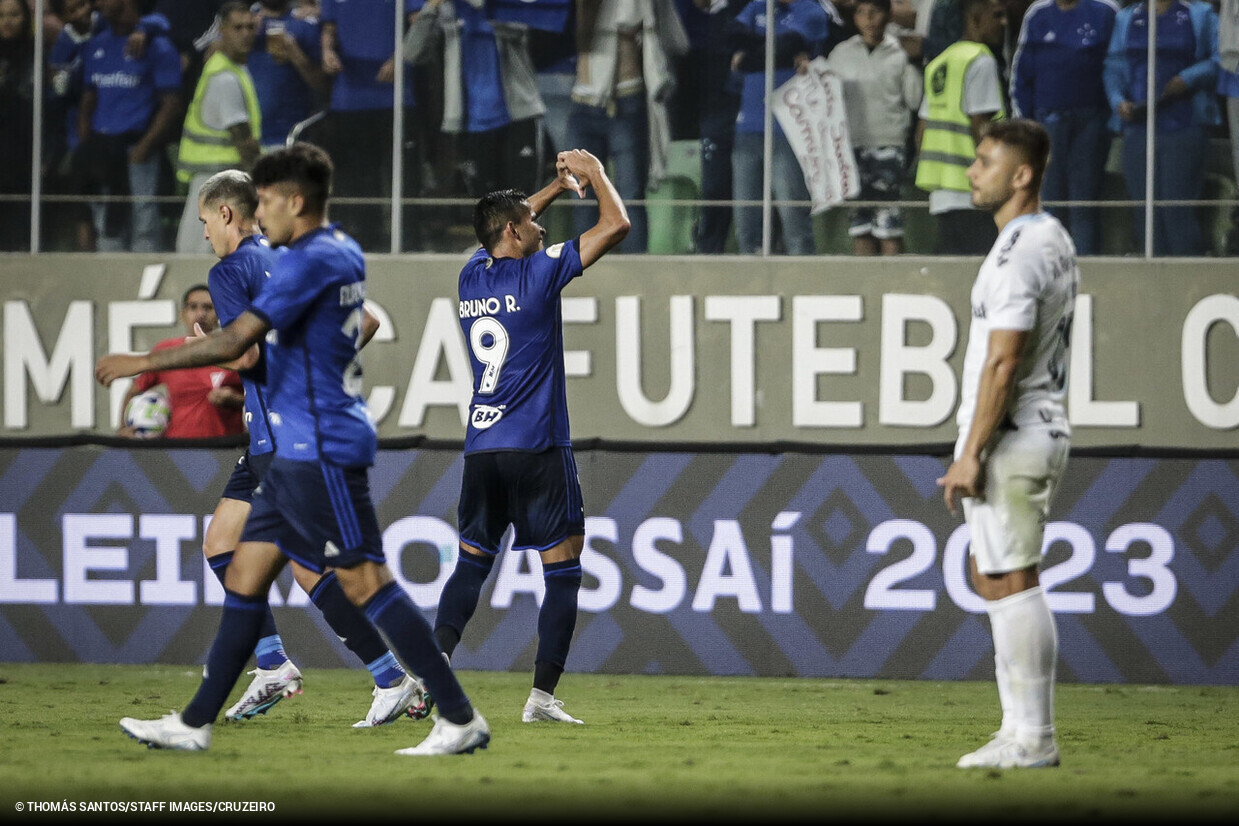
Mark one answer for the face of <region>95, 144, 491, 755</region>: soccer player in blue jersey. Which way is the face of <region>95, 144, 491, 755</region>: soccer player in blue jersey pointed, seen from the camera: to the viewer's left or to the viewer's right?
to the viewer's left

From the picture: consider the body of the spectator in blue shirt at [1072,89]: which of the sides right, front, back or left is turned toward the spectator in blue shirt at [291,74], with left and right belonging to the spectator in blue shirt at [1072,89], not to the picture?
right

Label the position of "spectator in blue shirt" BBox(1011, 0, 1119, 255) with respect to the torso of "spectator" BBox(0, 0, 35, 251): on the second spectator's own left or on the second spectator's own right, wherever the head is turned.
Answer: on the second spectator's own left

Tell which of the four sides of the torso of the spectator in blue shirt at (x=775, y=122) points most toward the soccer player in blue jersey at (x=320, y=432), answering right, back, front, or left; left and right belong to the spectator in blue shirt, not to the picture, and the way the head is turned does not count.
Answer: front

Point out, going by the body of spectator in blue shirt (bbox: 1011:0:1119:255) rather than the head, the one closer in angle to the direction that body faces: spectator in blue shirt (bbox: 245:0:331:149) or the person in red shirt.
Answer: the person in red shirt

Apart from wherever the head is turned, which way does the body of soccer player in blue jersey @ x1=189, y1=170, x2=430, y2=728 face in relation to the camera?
to the viewer's left

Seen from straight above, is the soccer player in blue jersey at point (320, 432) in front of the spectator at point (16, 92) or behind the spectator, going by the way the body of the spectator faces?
in front

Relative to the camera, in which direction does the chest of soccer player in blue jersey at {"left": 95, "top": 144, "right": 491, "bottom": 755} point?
to the viewer's left

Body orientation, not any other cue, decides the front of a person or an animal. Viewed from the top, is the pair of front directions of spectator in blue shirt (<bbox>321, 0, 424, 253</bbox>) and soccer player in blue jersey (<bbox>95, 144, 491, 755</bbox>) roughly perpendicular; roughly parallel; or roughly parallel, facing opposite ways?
roughly perpendicular

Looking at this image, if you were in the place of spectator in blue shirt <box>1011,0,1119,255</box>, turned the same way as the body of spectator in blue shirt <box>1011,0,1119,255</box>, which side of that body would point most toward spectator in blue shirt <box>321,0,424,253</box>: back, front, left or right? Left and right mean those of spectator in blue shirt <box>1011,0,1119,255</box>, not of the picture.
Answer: right

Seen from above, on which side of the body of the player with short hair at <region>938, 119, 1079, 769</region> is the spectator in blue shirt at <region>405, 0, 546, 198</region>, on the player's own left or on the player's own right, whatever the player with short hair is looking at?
on the player's own right

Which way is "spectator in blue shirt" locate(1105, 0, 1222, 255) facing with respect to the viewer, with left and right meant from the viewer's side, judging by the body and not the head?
facing the viewer

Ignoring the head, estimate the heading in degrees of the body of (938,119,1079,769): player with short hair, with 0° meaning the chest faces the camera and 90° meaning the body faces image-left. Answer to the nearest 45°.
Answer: approximately 90°

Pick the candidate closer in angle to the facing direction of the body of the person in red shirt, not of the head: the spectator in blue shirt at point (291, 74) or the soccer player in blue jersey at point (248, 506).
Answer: the soccer player in blue jersey

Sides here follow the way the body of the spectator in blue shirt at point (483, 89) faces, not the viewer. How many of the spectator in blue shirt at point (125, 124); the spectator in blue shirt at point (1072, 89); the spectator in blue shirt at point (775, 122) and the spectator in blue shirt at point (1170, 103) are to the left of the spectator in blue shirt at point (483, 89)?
3

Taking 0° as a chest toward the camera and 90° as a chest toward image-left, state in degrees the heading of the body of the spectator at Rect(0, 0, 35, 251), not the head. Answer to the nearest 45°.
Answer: approximately 0°
